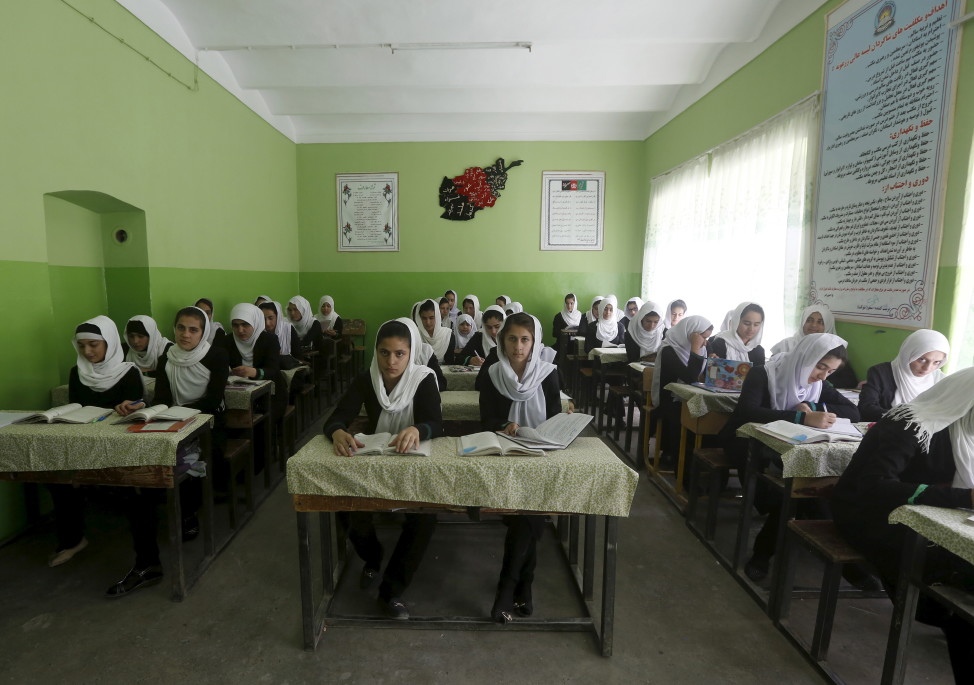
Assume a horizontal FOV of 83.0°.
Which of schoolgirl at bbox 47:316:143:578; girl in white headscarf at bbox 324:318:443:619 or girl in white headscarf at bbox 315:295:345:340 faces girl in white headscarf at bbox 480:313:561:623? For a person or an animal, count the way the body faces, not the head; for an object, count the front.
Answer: girl in white headscarf at bbox 315:295:345:340

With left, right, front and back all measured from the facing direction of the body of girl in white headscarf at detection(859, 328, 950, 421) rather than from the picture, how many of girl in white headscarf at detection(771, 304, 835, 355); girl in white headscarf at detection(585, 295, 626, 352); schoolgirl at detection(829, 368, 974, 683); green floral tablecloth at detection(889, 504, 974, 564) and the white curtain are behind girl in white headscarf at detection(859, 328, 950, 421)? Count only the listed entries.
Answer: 3

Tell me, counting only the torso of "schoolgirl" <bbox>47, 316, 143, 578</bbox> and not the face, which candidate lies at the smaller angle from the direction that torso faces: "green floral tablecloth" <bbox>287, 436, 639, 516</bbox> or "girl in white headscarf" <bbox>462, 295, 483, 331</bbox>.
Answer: the green floral tablecloth

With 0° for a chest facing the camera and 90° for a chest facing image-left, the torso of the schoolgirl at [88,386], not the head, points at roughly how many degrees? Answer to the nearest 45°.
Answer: approximately 45°

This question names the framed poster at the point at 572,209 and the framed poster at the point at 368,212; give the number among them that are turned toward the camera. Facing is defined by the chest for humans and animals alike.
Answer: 2

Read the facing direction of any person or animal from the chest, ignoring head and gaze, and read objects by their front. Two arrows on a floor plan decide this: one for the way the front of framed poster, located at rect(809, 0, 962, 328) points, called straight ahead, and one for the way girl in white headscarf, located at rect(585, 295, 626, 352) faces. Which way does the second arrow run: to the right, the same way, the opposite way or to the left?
to the left

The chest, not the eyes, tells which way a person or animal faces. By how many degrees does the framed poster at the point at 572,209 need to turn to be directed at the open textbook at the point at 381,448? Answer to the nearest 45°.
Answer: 0° — it already faces it
